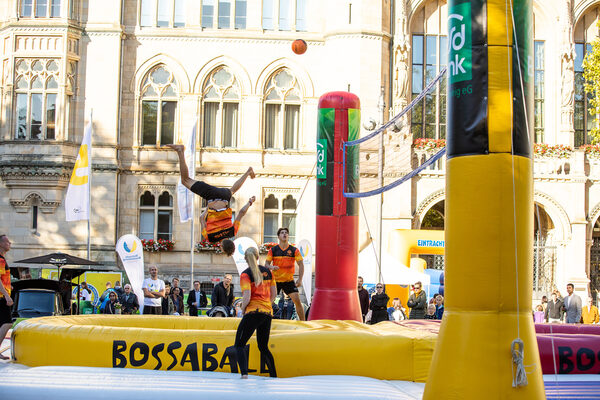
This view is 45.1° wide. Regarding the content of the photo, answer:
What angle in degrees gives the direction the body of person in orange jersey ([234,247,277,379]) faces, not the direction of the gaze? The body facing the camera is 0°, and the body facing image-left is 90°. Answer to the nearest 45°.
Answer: approximately 180°

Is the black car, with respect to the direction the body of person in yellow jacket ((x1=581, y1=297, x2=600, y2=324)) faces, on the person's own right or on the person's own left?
on the person's own right

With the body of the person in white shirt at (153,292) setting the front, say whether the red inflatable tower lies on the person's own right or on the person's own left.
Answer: on the person's own left

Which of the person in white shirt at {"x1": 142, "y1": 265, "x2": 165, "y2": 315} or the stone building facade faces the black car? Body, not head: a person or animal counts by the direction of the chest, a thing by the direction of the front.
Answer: the stone building facade

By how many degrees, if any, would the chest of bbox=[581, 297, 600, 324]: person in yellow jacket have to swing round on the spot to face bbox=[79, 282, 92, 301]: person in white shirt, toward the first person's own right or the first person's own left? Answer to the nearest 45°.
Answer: approximately 90° to the first person's own right
